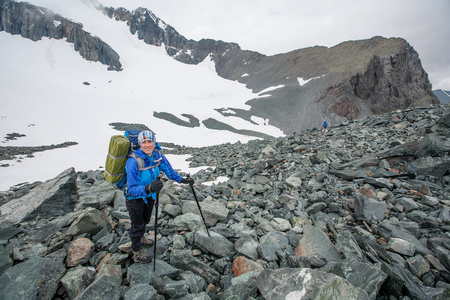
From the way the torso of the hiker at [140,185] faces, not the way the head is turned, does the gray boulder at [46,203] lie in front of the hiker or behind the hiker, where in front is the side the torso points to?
behind

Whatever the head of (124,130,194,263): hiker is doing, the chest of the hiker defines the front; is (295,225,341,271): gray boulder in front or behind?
in front

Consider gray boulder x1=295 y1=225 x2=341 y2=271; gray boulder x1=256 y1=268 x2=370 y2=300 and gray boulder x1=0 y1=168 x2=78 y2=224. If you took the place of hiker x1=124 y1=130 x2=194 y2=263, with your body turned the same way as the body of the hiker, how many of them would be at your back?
1

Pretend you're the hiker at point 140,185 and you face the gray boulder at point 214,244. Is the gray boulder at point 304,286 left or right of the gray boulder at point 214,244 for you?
right

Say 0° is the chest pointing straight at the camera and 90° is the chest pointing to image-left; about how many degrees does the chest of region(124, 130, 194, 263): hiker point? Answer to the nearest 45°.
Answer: approximately 315°

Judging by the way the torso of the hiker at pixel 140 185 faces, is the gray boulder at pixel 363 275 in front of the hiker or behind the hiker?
in front

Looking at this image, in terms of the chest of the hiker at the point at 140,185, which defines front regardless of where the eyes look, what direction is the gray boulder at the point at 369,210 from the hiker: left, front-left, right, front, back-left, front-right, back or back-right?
front-left
